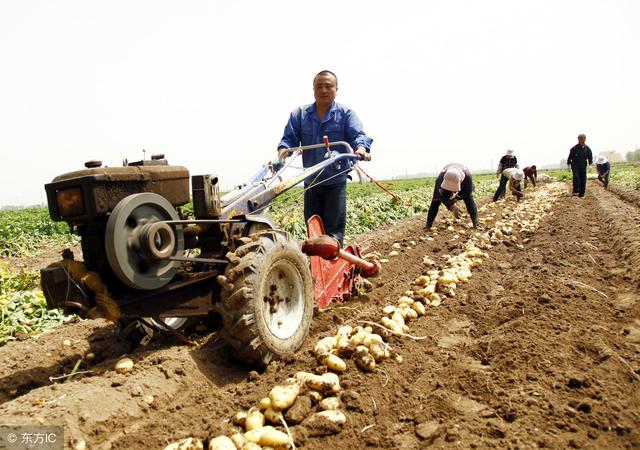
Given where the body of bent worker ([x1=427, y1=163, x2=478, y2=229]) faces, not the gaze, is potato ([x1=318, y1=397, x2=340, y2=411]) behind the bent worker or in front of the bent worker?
in front

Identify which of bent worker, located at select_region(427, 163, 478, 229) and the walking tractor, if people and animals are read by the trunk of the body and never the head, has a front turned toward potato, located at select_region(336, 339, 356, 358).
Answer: the bent worker

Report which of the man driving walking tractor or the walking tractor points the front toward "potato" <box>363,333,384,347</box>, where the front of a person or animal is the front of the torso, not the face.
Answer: the man driving walking tractor

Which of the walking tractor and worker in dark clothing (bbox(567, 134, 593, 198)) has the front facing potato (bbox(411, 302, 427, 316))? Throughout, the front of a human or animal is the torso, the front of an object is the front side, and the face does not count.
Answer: the worker in dark clothing

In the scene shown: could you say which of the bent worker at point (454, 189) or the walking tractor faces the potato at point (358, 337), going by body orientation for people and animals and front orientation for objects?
the bent worker

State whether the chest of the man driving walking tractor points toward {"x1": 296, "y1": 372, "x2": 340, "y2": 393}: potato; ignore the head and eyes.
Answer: yes

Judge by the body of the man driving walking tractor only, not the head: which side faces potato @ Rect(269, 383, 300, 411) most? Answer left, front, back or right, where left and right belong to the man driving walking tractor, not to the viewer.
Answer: front

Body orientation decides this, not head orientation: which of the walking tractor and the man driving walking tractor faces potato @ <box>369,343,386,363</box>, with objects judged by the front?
the man driving walking tractor

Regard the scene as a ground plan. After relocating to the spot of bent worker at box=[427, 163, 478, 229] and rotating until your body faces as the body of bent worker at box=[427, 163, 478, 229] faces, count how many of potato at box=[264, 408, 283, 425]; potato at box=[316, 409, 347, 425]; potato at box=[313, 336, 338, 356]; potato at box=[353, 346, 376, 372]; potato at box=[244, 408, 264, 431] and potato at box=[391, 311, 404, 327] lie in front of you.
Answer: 6

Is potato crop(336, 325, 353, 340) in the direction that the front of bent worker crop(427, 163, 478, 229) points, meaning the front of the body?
yes

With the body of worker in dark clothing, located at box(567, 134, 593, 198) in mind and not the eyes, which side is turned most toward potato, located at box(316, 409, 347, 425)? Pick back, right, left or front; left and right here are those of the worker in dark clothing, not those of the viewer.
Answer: front

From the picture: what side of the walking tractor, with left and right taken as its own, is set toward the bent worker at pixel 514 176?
back
